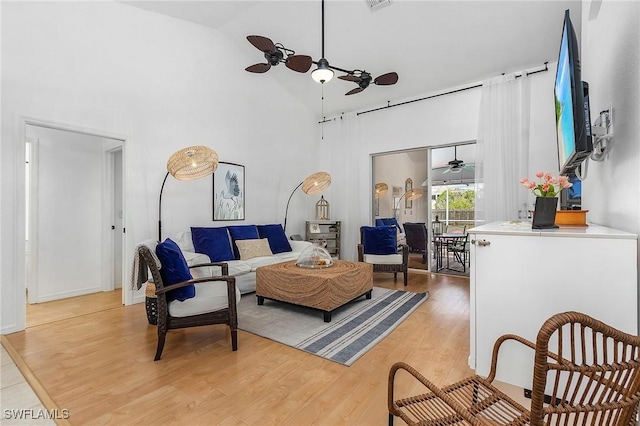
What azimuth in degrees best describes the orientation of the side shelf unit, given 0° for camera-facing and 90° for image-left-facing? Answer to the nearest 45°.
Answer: approximately 0°

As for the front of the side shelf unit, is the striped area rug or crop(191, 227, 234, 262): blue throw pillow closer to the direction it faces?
the striped area rug

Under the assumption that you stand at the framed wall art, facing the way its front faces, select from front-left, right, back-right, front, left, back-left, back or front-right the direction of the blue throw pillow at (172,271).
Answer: front-right

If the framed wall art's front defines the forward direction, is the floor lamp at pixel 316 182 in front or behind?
in front

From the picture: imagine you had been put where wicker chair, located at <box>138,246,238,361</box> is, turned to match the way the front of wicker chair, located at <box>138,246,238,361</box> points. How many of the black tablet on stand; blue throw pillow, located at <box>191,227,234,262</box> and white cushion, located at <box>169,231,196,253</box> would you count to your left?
2

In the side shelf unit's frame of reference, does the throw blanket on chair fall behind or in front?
in front

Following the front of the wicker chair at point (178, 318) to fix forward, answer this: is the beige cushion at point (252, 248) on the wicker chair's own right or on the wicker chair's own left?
on the wicker chair's own left

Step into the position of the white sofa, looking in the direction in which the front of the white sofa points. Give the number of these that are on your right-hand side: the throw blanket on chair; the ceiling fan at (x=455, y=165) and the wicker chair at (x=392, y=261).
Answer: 1

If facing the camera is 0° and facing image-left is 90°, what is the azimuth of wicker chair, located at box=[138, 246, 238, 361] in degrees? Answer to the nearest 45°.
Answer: approximately 270°

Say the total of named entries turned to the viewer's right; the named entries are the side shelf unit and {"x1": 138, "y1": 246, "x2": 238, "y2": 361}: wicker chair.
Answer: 1

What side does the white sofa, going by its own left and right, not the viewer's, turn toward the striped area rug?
front

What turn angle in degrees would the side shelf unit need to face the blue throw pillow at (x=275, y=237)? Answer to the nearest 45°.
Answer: approximately 45° to its right

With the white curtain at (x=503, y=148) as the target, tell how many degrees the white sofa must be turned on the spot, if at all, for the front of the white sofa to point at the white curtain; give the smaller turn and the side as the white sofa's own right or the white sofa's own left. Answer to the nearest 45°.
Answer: approximately 45° to the white sofa's own left
